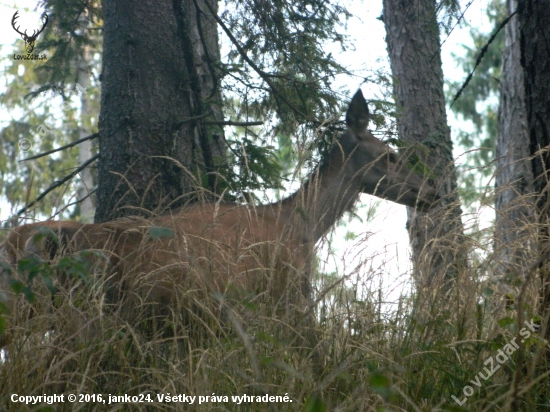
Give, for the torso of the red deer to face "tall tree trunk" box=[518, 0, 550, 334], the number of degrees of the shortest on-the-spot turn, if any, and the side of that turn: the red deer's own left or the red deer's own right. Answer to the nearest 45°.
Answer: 0° — it already faces it

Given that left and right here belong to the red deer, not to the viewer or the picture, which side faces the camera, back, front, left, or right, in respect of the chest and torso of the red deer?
right
